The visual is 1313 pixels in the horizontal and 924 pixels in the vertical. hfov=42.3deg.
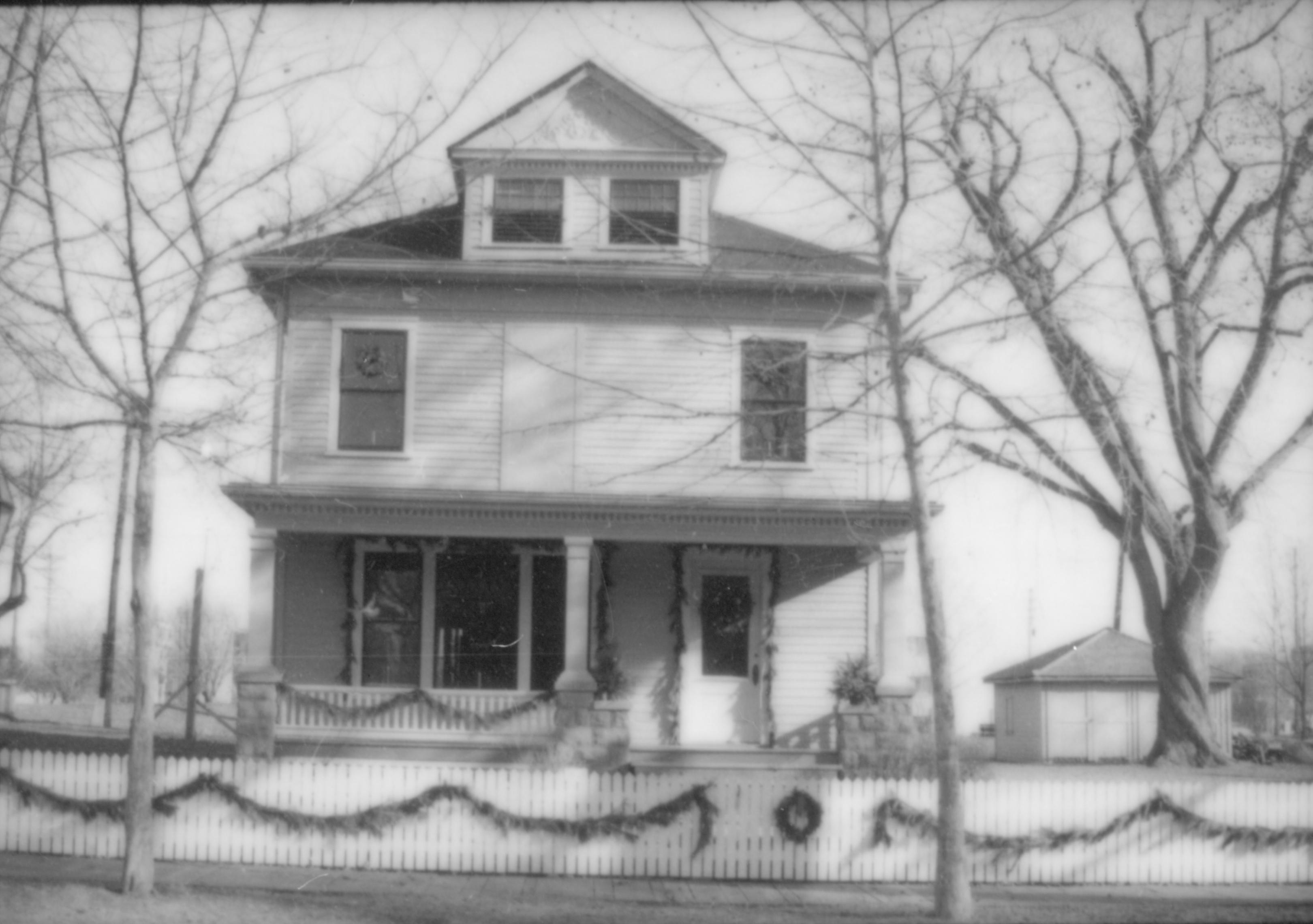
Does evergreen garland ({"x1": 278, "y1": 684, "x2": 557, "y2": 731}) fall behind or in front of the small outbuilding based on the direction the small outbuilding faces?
in front

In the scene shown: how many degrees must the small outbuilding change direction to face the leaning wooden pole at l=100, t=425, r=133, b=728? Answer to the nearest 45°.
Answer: approximately 45° to its right

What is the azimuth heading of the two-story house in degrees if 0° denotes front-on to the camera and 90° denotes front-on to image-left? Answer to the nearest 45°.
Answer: approximately 0°

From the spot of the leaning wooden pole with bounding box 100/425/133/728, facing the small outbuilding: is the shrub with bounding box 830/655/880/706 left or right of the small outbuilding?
right

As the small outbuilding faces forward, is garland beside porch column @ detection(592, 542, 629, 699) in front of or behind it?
in front

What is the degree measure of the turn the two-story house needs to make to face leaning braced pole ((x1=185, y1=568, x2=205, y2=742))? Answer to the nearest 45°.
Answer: approximately 135° to its right

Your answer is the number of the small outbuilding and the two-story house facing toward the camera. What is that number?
2

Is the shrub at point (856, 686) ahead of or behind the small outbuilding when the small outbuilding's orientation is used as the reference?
ahead

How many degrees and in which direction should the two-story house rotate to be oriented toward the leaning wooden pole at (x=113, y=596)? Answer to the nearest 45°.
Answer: approximately 135° to its right

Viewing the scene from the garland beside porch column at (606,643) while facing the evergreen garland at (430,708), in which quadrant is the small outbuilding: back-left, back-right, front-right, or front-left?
back-right

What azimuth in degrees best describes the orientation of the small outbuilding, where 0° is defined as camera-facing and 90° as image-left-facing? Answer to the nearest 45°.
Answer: approximately 0°
